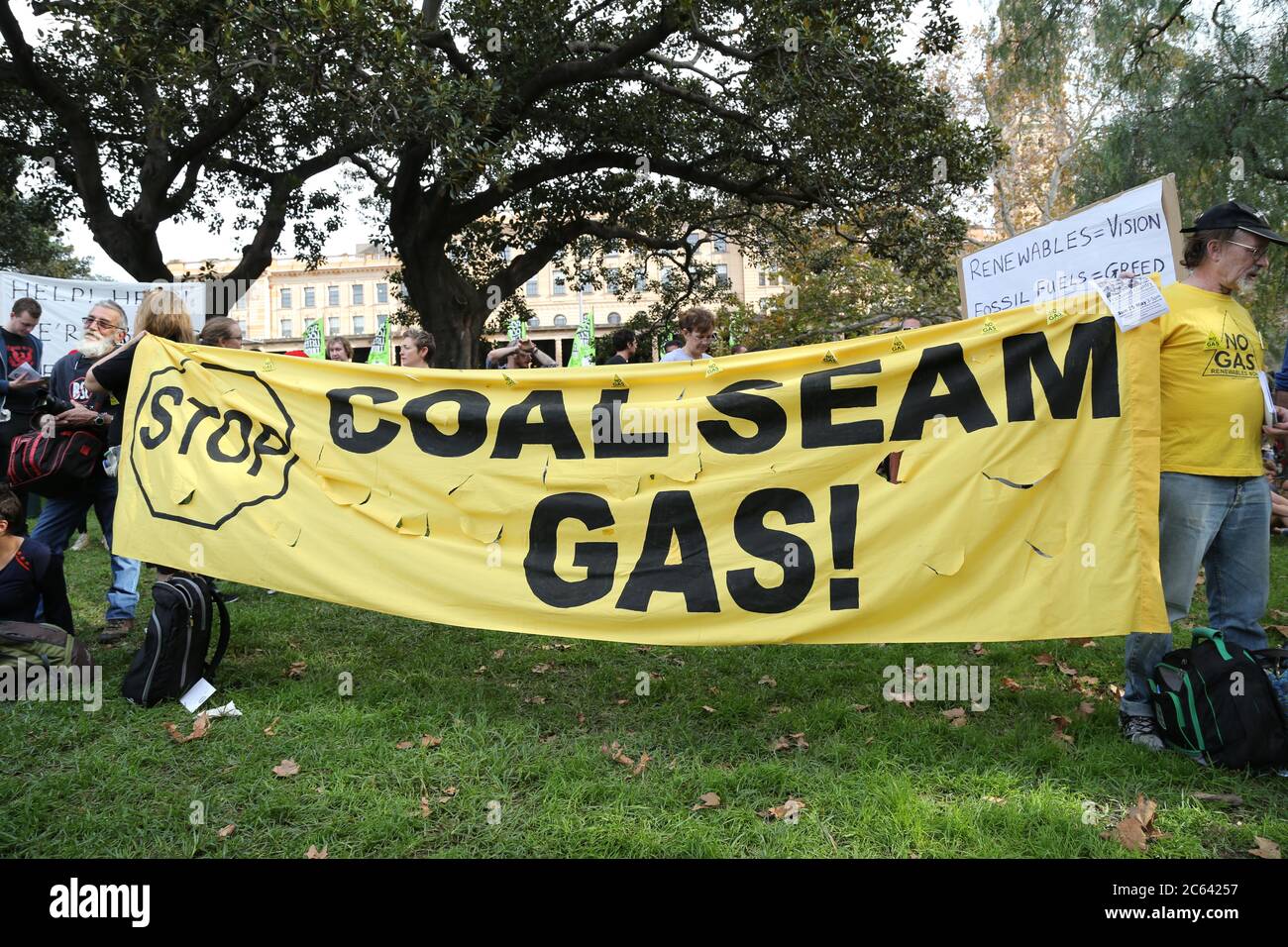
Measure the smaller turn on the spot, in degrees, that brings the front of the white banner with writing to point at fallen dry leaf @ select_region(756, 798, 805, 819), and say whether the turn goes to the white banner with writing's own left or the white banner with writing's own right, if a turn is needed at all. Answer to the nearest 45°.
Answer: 0° — it already faces it

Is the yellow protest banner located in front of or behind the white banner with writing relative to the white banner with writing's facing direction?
in front

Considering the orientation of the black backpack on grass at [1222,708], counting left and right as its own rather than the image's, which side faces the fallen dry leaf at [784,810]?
front

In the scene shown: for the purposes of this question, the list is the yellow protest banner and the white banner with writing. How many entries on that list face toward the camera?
2

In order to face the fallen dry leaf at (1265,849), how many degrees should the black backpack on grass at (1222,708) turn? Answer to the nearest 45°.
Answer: approximately 45° to its left

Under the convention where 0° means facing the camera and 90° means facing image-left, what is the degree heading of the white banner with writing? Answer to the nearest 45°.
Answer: approximately 0°

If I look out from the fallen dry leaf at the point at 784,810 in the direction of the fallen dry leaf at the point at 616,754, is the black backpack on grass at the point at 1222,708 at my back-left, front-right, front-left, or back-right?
back-right

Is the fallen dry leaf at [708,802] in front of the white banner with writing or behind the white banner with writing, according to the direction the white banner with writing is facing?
in front
